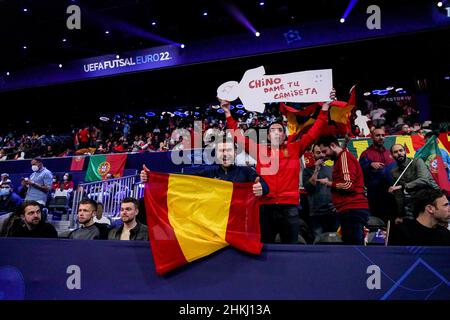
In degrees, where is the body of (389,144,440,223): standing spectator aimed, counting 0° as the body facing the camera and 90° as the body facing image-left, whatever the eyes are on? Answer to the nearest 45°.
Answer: approximately 45°

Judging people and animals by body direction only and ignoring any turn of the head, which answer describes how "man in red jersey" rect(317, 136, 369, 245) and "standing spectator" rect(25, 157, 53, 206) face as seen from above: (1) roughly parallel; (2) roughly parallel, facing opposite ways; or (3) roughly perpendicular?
roughly perpendicular

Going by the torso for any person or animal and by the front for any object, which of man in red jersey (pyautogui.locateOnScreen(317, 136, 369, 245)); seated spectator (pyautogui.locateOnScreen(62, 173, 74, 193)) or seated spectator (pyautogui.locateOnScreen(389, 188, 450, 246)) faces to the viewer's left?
the man in red jersey

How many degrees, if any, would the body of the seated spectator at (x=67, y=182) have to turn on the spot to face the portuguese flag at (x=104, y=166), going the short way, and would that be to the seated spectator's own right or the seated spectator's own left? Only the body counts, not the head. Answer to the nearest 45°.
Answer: approximately 90° to the seated spectator's own left

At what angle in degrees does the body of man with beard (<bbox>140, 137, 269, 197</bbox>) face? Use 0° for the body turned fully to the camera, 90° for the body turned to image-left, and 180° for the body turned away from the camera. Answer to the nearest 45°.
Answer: approximately 0°

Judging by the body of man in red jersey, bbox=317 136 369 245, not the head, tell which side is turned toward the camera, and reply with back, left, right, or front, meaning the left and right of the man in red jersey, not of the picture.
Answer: left

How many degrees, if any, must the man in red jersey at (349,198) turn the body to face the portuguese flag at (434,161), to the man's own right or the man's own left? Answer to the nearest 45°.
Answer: approximately 135° to the man's own right
